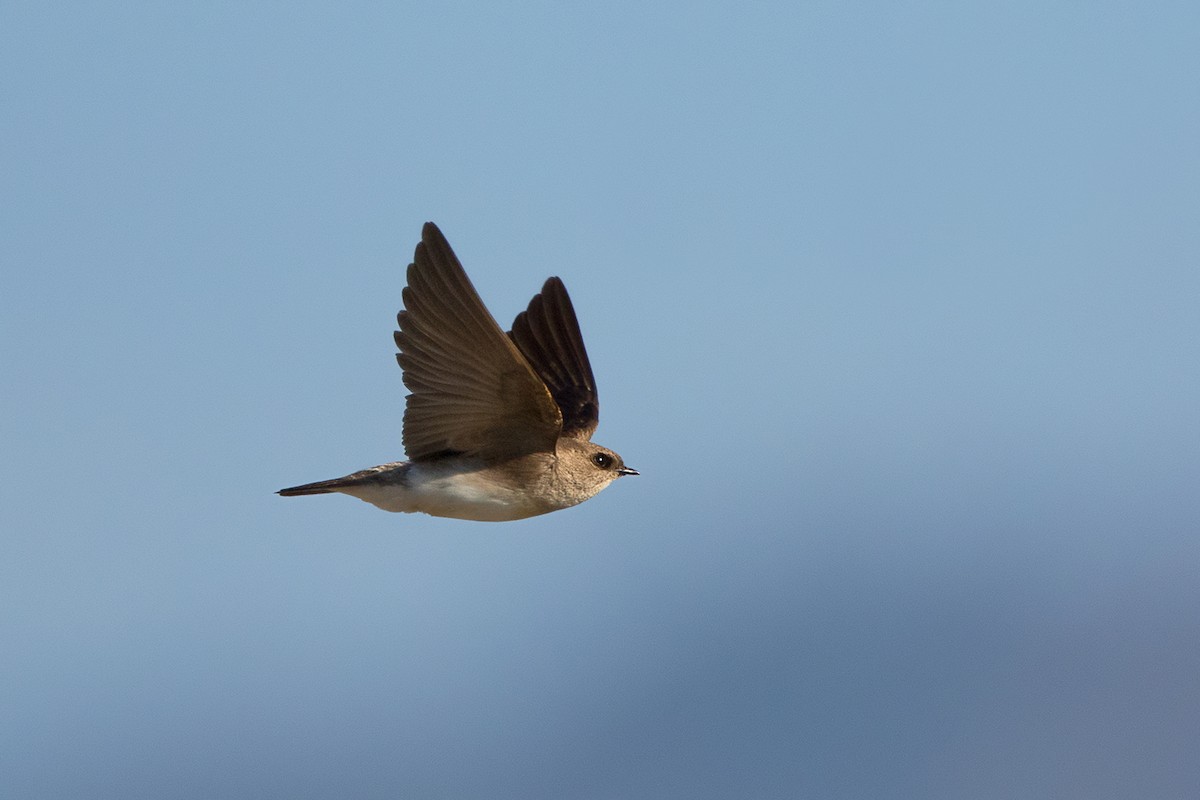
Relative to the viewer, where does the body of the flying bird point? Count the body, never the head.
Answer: to the viewer's right
